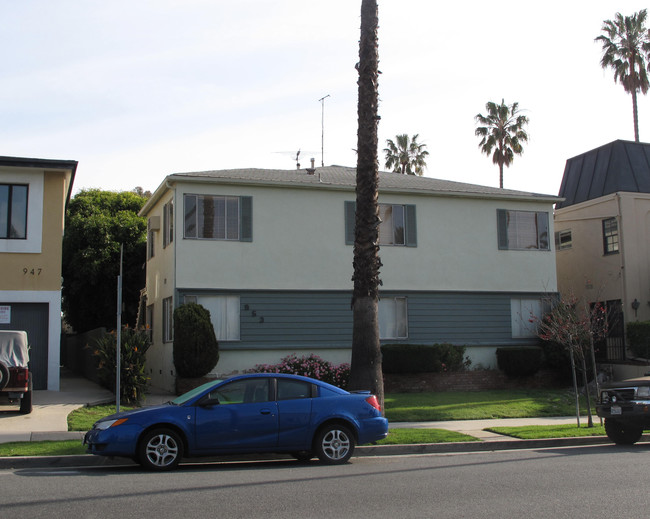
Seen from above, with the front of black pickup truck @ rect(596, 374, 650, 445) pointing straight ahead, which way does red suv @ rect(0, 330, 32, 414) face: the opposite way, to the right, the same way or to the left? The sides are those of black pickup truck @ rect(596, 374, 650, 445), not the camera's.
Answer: to the right

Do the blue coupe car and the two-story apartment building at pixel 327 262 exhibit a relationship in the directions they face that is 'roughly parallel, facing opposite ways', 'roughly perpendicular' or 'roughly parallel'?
roughly perpendicular

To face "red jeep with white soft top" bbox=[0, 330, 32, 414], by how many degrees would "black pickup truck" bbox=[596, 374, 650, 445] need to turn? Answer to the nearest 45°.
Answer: approximately 45° to its right

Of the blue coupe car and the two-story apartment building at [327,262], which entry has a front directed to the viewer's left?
the blue coupe car

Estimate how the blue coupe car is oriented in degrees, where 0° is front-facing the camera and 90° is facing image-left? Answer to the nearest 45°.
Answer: approximately 90°

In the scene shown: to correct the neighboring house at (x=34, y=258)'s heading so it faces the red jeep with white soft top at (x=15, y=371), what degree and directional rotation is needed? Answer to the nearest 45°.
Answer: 0° — it already faces it

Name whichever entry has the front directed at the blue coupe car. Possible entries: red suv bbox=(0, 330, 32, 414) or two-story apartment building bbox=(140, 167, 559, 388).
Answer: the two-story apartment building

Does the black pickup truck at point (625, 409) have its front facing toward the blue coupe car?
yes

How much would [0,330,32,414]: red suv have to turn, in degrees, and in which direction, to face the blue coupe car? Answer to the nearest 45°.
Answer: approximately 135° to its right

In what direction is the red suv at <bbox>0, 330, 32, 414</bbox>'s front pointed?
away from the camera

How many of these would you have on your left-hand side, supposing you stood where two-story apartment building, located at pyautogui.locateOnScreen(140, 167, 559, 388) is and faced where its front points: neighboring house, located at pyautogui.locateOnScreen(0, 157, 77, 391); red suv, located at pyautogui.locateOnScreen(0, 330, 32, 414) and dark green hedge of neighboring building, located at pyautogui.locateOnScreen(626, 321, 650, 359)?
1

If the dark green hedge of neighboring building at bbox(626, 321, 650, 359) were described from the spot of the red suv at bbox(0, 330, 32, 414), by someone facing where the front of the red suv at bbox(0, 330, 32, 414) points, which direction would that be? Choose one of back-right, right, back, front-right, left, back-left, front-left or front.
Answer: right

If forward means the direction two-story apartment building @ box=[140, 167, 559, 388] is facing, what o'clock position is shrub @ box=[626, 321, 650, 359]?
The shrub is roughly at 9 o'clock from the two-story apartment building.
